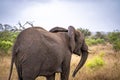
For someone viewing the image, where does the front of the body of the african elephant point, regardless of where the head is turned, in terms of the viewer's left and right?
facing away from the viewer and to the right of the viewer
